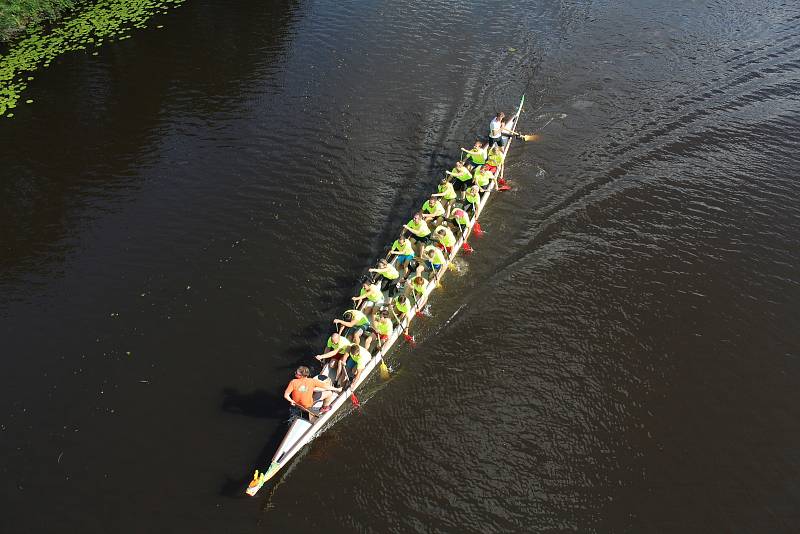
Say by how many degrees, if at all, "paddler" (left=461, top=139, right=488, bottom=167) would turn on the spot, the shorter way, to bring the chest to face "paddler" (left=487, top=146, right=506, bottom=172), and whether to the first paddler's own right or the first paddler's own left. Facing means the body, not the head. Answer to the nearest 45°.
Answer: approximately 135° to the first paddler's own left

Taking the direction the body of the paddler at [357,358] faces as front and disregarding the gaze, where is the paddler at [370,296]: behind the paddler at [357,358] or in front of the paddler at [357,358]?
behind

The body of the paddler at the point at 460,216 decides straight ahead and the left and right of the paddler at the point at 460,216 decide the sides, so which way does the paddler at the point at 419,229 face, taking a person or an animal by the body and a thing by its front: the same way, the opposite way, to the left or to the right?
the same way

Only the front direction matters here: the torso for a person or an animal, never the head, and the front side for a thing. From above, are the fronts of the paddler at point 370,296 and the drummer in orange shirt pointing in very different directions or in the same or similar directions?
very different directions

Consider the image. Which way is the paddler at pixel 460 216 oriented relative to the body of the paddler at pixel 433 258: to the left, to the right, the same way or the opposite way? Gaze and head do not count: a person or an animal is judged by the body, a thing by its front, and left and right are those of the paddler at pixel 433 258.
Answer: the same way

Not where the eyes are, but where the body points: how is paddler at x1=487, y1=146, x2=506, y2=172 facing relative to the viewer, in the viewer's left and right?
facing the viewer and to the left of the viewer

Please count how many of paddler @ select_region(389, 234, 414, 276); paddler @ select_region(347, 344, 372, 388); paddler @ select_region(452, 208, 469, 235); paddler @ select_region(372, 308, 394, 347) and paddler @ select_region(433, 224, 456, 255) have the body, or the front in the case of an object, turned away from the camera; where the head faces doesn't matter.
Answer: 0

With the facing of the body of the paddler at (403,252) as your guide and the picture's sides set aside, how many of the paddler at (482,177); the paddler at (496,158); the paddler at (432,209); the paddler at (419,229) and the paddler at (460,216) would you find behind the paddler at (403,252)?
5

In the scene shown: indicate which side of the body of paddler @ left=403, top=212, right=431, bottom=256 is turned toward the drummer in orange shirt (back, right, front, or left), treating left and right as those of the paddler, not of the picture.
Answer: front

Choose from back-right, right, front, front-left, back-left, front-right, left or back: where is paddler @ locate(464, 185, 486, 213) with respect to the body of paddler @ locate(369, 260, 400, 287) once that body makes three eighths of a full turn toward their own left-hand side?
front-left

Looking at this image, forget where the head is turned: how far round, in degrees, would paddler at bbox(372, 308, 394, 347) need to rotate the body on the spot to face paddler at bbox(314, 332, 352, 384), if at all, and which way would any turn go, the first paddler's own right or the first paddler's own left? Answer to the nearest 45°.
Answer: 0° — they already face them

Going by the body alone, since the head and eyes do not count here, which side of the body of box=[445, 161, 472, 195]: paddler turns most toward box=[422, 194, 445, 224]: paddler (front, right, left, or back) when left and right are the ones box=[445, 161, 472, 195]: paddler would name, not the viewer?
front

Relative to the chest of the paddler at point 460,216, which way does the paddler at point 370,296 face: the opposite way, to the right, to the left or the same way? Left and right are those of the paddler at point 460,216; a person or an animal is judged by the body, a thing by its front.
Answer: the same way
